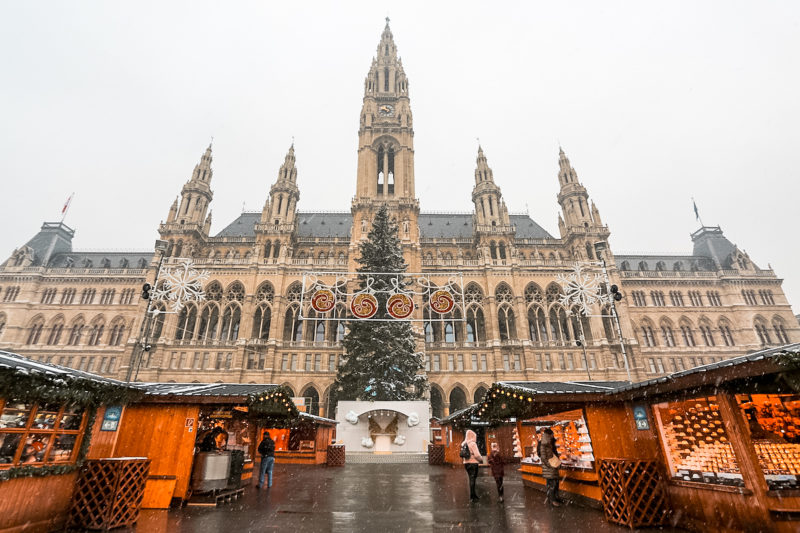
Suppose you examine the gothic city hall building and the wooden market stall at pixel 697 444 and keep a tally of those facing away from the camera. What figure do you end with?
0

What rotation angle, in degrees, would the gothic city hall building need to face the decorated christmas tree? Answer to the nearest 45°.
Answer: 0° — it already faces it

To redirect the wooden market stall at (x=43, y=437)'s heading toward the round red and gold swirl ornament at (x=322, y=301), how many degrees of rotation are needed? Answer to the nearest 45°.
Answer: approximately 90° to its left

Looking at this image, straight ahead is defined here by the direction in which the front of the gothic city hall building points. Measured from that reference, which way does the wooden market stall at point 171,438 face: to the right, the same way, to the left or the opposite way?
to the left

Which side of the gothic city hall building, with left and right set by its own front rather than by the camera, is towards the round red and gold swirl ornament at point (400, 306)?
front

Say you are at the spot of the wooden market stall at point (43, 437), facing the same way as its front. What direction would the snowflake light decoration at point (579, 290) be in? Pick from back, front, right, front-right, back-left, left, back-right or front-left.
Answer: front-left

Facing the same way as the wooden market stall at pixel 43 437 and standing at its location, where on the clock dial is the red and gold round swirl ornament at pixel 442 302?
The red and gold round swirl ornament is roughly at 10 o'clock from the wooden market stall.

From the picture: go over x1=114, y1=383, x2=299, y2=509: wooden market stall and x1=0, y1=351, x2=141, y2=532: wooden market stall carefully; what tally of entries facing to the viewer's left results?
0

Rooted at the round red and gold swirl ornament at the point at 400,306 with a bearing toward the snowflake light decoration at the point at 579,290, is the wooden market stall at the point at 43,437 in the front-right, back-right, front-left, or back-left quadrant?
back-right

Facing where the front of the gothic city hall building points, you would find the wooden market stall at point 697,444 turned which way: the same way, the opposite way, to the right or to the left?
to the right

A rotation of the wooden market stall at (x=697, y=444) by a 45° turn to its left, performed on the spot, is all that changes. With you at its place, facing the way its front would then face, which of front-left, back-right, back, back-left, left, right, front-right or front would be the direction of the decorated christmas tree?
back-right

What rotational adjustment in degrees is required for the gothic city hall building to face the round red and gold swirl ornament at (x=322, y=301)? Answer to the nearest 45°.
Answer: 0° — it already faces it

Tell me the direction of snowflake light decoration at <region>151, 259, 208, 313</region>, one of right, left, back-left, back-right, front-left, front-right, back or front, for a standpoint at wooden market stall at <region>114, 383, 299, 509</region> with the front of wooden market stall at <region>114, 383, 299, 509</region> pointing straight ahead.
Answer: back-left

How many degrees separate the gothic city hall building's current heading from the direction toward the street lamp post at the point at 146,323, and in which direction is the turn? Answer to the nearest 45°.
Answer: approximately 45° to its right

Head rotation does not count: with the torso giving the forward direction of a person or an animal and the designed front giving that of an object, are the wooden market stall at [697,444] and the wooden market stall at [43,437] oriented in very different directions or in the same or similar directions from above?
very different directions

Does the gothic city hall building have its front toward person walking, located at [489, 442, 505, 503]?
yes

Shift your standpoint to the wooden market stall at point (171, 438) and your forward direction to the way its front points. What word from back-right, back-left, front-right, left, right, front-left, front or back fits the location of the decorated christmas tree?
left
